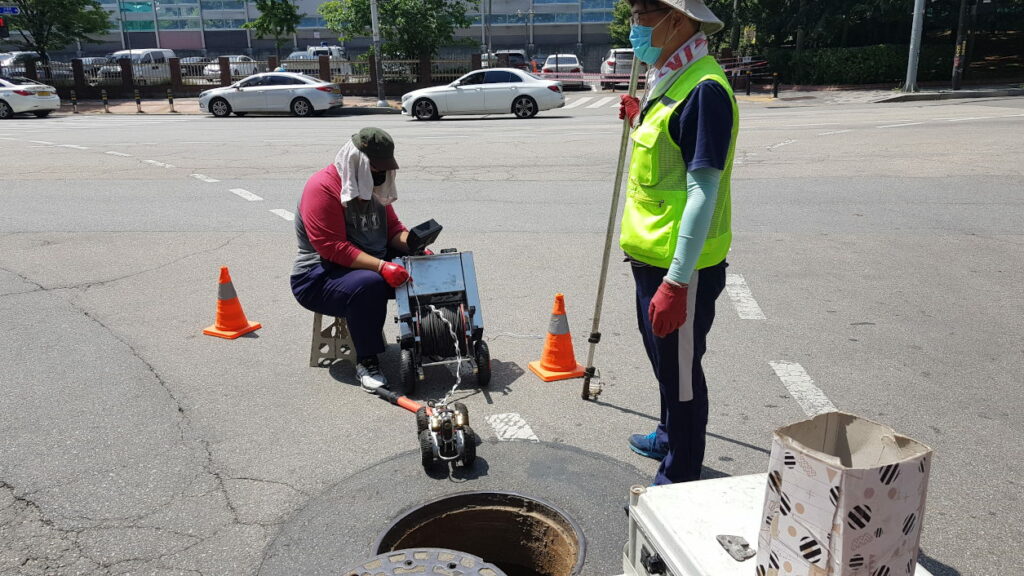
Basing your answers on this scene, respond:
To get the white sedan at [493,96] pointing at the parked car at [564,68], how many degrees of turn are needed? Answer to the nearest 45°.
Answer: approximately 90° to its right

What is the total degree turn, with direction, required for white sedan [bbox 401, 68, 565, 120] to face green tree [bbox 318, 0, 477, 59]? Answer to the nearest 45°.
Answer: approximately 90° to its right

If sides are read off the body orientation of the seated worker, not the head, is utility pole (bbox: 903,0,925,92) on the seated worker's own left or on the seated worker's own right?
on the seated worker's own left

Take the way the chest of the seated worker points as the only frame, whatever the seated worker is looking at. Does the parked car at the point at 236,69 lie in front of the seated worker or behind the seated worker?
behind

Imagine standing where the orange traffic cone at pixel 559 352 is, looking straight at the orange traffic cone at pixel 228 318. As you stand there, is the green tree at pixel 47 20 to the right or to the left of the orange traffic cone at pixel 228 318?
right

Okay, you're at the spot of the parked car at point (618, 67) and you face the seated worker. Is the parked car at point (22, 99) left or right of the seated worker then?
right

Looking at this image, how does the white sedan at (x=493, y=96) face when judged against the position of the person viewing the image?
facing to the left of the viewer

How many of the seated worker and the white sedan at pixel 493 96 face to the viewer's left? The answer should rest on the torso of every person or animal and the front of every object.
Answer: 1

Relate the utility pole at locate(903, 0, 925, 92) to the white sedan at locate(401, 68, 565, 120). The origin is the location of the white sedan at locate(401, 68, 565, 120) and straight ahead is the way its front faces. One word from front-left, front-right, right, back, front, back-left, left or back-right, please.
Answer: back

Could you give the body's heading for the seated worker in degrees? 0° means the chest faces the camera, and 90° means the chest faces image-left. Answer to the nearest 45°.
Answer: approximately 315°

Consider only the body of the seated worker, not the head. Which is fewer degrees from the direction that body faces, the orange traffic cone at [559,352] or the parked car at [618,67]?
the orange traffic cone

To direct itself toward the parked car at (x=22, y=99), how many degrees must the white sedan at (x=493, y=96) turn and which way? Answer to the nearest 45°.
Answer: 0° — it already faces it

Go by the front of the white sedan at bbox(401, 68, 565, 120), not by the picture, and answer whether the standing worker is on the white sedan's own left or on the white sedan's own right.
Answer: on the white sedan's own left

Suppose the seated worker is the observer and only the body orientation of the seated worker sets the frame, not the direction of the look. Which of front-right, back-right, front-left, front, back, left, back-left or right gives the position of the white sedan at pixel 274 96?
back-left

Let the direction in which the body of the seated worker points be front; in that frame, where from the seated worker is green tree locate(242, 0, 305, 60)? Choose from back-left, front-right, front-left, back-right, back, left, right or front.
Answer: back-left
